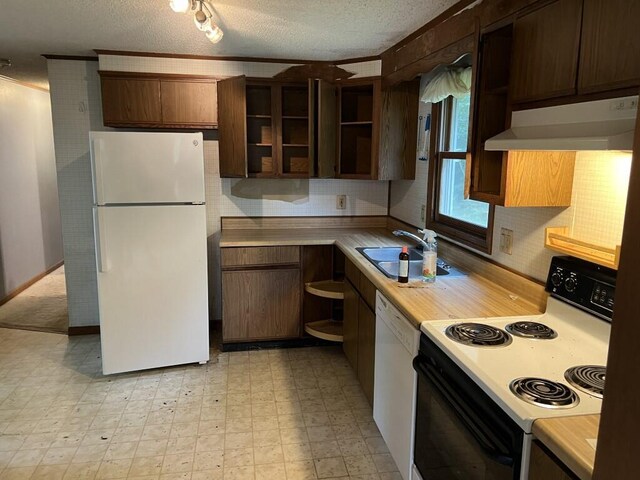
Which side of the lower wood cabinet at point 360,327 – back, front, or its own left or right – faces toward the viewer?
left

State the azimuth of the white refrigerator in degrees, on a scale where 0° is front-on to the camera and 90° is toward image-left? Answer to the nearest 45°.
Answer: approximately 0°

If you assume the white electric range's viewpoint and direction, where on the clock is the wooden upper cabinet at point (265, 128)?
The wooden upper cabinet is roughly at 3 o'clock from the white electric range.

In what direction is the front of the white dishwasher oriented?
to the viewer's left

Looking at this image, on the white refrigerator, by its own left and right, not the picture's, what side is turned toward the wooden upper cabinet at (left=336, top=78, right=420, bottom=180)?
left

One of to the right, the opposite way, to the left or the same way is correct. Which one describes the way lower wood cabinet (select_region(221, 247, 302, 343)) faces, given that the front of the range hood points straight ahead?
to the left

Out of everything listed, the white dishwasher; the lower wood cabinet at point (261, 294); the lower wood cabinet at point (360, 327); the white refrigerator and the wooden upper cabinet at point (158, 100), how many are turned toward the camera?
3

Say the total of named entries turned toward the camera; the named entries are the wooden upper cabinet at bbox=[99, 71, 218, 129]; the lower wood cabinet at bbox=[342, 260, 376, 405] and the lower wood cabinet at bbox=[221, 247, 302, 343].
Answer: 2

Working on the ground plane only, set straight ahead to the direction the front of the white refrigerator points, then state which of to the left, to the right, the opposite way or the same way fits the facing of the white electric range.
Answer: to the right
